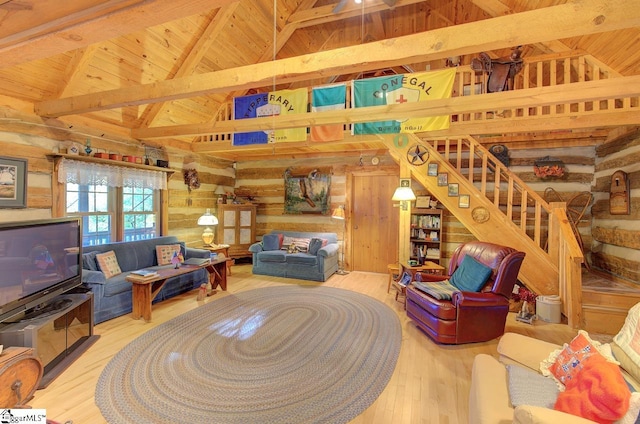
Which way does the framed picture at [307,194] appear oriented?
toward the camera

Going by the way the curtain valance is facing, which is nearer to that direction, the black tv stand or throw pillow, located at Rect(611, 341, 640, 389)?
the throw pillow

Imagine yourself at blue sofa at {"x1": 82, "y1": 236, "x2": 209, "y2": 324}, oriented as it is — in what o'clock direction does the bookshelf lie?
The bookshelf is roughly at 11 o'clock from the blue sofa.

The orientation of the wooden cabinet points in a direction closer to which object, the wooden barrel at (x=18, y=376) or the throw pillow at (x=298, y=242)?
the wooden barrel

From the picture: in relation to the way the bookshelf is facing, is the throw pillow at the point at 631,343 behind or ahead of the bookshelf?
ahead

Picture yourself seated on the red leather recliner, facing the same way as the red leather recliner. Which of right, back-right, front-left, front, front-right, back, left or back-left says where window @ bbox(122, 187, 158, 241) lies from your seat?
front-right

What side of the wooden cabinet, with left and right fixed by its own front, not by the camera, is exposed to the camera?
front

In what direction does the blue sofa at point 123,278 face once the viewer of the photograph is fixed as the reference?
facing the viewer and to the right of the viewer

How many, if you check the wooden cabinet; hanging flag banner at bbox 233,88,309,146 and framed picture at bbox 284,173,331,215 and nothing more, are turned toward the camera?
3

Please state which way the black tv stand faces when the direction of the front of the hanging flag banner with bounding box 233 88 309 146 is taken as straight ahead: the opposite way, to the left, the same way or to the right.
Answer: to the left

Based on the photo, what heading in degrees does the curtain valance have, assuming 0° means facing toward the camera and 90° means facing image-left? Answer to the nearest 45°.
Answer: approximately 315°

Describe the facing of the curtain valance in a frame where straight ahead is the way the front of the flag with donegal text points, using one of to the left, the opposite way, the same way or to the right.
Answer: to the left

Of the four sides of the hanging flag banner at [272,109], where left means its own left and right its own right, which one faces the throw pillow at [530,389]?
front

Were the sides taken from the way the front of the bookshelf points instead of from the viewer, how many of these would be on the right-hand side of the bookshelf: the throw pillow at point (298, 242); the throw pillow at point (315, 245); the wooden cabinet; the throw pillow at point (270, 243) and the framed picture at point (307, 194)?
5

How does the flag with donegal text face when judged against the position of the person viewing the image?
facing the viewer

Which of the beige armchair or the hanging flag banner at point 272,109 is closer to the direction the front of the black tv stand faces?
the beige armchair

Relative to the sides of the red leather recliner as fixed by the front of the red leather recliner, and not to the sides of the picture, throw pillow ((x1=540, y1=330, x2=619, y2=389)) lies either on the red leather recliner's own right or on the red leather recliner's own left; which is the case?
on the red leather recliner's own left

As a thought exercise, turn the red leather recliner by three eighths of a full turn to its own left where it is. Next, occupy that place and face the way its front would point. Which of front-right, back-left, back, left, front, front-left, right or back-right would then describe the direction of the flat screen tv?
back-right
